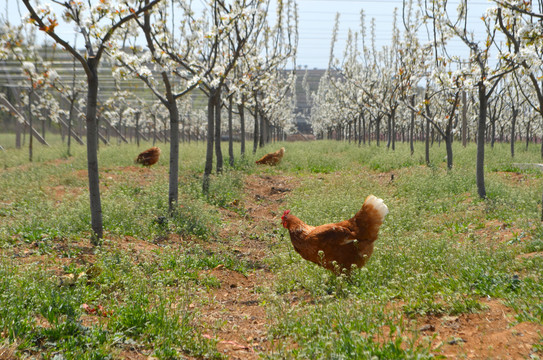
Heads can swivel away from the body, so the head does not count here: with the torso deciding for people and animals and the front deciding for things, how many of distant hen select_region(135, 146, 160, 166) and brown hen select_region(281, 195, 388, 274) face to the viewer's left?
2

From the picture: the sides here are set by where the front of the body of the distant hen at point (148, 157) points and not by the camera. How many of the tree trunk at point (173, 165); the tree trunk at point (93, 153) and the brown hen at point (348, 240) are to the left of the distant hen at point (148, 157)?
3

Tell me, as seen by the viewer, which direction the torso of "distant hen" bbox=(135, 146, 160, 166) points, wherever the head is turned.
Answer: to the viewer's left

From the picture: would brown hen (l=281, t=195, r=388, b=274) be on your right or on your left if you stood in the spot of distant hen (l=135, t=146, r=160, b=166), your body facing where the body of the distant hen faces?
on your left

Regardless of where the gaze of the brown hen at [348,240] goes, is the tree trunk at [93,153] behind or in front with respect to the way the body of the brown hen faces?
in front

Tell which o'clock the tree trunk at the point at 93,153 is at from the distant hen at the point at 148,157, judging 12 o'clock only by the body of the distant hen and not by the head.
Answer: The tree trunk is roughly at 9 o'clock from the distant hen.

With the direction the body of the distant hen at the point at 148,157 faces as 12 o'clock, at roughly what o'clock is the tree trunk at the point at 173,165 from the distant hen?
The tree trunk is roughly at 9 o'clock from the distant hen.

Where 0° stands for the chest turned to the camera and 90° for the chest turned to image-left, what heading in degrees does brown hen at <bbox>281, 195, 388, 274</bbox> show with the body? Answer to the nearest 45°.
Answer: approximately 90°
